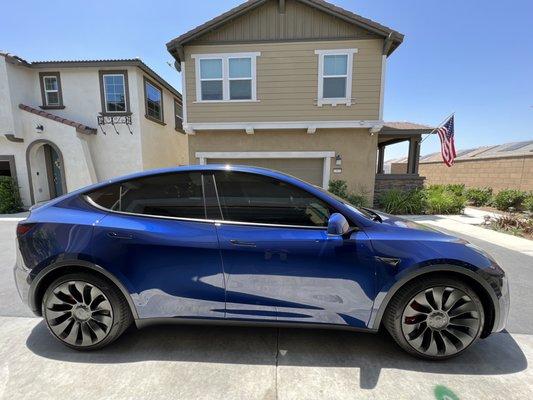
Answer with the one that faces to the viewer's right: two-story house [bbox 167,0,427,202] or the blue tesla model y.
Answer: the blue tesla model y

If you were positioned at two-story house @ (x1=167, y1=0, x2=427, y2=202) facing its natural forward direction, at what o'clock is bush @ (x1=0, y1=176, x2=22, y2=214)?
The bush is roughly at 3 o'clock from the two-story house.

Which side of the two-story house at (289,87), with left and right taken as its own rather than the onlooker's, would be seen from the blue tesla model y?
front

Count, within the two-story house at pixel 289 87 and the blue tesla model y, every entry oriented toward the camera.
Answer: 1

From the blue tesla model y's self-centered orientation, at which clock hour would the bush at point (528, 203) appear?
The bush is roughly at 11 o'clock from the blue tesla model y.

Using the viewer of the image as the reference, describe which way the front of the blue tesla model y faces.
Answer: facing to the right of the viewer

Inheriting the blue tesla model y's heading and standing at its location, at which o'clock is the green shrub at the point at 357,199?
The green shrub is roughly at 10 o'clock from the blue tesla model y.

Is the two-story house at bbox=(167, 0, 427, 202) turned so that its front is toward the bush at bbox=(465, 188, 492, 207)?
no

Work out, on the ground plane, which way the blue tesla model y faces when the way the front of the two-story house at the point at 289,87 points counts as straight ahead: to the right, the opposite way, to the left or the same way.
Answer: to the left

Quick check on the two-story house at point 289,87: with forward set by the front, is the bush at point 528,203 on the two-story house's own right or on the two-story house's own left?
on the two-story house's own left

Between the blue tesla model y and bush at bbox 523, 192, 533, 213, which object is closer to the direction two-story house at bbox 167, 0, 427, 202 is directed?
the blue tesla model y

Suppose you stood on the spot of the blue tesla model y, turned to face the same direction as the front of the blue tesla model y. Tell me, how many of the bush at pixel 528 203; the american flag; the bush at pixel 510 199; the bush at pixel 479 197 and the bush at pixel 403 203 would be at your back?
0

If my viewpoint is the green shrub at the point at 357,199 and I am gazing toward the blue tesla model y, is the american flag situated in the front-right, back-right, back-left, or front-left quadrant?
back-left

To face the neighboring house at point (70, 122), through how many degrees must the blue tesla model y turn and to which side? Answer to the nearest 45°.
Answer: approximately 135° to its left

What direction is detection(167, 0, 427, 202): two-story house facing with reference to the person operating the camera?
facing the viewer

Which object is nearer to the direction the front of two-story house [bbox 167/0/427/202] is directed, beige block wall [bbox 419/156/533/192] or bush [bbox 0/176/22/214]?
the bush

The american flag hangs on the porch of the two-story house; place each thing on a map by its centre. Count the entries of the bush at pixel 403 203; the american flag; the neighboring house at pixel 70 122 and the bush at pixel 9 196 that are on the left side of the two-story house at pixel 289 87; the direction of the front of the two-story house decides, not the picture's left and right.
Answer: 2

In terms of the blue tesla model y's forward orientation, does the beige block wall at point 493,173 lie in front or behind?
in front

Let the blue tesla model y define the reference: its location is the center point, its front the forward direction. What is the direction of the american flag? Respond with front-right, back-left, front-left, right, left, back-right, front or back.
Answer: front-left
